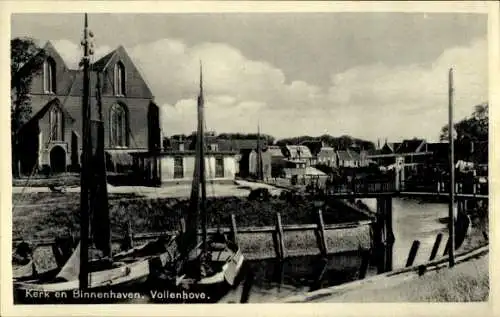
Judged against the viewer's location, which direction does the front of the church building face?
facing the viewer

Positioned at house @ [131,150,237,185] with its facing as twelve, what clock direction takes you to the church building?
The church building is roughly at 5 o'clock from the house.

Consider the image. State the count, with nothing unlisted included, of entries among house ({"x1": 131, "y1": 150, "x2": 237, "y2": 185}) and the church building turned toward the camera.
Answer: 2

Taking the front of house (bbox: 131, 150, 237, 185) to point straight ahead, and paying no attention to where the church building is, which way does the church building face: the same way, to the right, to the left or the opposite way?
the same way

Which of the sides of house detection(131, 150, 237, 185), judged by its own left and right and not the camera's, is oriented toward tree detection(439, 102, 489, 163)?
left

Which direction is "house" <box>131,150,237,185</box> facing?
toward the camera

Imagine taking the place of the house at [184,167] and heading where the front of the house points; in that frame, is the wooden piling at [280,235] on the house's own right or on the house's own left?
on the house's own left

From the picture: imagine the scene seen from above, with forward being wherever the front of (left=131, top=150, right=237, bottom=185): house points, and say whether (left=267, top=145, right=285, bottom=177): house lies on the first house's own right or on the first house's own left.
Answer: on the first house's own left

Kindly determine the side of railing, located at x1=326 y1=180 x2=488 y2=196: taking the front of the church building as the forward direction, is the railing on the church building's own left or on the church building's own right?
on the church building's own left

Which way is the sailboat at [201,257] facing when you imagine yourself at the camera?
facing the viewer and to the right of the viewer

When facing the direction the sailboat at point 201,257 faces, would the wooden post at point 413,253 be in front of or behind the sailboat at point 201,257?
in front
